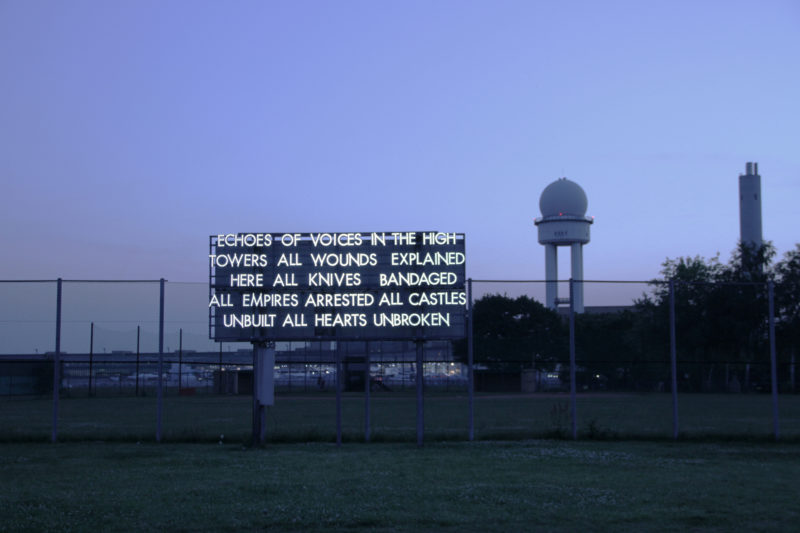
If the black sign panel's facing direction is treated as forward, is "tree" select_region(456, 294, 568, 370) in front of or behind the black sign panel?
behind

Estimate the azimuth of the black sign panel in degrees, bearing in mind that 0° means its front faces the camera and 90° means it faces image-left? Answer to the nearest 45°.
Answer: approximately 0°

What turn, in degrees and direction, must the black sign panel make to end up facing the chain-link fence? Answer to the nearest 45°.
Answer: approximately 135° to its left
